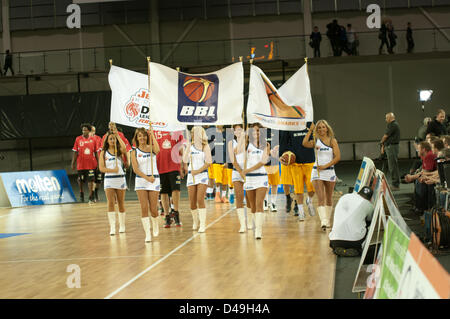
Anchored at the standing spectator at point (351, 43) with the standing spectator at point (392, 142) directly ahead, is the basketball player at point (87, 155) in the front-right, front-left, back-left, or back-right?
front-right

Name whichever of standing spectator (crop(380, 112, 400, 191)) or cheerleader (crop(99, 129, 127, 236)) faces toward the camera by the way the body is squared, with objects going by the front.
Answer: the cheerleader

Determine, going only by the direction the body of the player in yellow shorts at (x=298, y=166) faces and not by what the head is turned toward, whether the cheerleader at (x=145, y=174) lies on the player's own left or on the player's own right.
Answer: on the player's own right

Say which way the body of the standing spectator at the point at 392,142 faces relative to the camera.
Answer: to the viewer's left

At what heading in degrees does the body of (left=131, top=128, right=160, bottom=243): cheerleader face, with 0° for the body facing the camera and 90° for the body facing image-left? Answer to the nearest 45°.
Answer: approximately 0°

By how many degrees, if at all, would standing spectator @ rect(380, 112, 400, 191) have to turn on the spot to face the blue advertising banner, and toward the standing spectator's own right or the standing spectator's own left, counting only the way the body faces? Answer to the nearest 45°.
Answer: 0° — they already face it

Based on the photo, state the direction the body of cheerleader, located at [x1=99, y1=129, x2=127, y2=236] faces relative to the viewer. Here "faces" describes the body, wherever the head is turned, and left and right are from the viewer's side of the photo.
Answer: facing the viewer

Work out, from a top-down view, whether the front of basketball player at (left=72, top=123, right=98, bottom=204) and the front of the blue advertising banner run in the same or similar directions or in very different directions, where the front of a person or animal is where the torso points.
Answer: same or similar directions

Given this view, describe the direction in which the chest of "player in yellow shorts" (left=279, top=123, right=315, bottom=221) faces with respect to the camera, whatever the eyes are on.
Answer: toward the camera

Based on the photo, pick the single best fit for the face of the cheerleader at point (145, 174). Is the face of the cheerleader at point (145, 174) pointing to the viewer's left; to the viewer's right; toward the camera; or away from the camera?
toward the camera

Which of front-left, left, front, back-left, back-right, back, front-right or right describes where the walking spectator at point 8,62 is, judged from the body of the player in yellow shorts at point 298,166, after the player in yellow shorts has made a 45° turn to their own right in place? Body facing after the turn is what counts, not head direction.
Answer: right

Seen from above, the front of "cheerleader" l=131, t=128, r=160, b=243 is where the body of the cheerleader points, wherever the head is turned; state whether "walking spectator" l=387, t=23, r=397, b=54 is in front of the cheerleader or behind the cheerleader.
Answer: behind

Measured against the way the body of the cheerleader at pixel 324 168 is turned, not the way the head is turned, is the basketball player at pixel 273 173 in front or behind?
behind

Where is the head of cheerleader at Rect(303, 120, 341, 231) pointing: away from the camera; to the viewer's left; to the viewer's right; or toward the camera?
toward the camera

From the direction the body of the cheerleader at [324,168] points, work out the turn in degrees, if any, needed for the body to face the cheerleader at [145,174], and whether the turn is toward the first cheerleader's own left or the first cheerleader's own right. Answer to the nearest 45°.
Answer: approximately 90° to the first cheerleader's own right

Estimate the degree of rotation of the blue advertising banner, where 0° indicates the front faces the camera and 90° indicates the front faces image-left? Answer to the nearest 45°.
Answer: approximately 0°

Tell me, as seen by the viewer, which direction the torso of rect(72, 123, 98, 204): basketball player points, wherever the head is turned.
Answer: toward the camera

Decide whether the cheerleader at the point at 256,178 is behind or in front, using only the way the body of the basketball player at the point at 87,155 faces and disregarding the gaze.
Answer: in front

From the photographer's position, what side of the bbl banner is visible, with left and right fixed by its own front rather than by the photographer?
front
